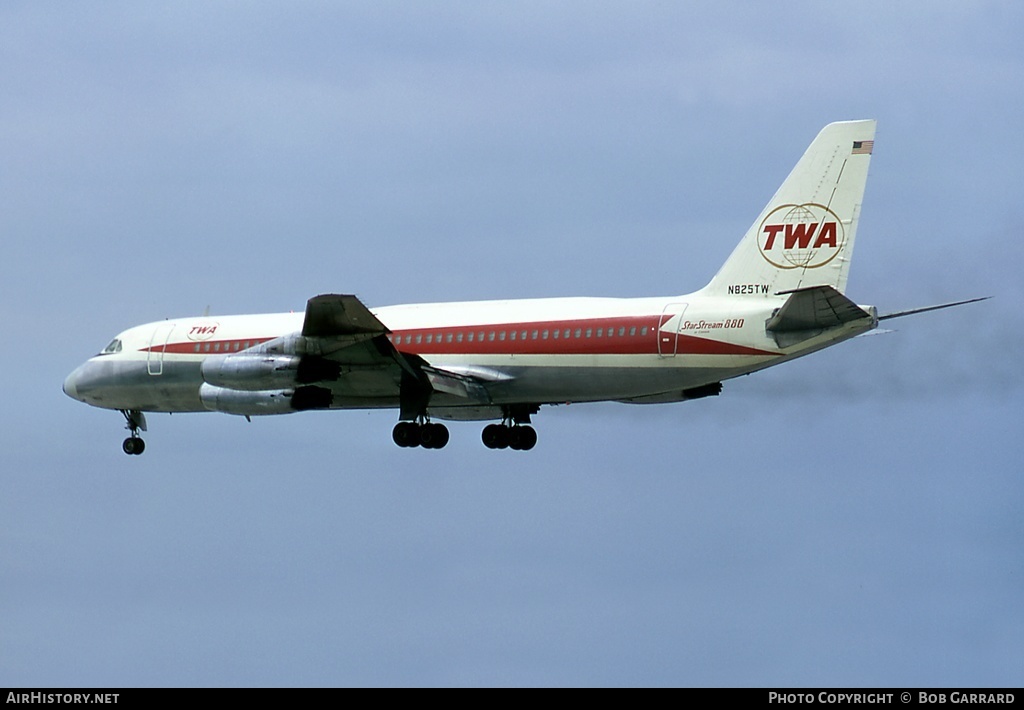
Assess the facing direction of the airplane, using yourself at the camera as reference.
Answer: facing away from the viewer and to the left of the viewer
